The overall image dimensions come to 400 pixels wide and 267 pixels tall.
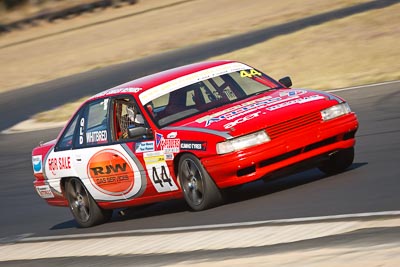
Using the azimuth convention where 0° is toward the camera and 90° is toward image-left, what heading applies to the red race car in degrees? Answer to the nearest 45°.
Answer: approximately 315°
